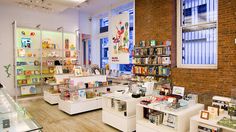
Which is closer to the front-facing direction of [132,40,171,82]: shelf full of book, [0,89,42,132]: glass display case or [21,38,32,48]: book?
the glass display case

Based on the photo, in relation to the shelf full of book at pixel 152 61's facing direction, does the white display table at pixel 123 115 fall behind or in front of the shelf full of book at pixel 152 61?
in front

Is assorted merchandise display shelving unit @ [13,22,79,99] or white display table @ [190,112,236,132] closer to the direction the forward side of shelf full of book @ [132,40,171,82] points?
the white display table

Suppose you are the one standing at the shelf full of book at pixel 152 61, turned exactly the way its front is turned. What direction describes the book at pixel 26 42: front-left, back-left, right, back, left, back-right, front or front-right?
right

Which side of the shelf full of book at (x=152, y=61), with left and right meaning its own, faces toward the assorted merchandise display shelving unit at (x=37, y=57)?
right

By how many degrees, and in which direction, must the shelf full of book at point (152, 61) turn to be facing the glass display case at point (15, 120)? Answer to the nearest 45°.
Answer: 0° — it already faces it

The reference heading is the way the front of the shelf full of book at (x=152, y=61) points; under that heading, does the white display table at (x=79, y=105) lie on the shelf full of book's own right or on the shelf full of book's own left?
on the shelf full of book's own right

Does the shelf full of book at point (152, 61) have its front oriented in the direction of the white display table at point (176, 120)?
yes

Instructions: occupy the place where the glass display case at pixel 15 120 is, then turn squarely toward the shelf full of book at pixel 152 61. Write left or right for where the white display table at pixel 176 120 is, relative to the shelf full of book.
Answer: right

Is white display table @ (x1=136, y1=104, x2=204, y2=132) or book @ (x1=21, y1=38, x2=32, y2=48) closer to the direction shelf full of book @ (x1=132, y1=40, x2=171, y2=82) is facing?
the white display table

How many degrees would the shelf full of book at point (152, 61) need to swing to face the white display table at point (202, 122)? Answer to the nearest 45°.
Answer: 0° — it already faces it

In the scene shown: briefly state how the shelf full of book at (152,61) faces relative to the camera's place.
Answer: facing the viewer

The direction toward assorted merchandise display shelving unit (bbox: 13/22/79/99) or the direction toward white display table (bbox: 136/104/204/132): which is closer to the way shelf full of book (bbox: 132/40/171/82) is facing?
the white display table

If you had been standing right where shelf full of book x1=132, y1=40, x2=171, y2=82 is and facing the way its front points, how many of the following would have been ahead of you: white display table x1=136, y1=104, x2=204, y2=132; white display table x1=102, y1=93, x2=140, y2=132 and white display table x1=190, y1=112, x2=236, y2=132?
3
